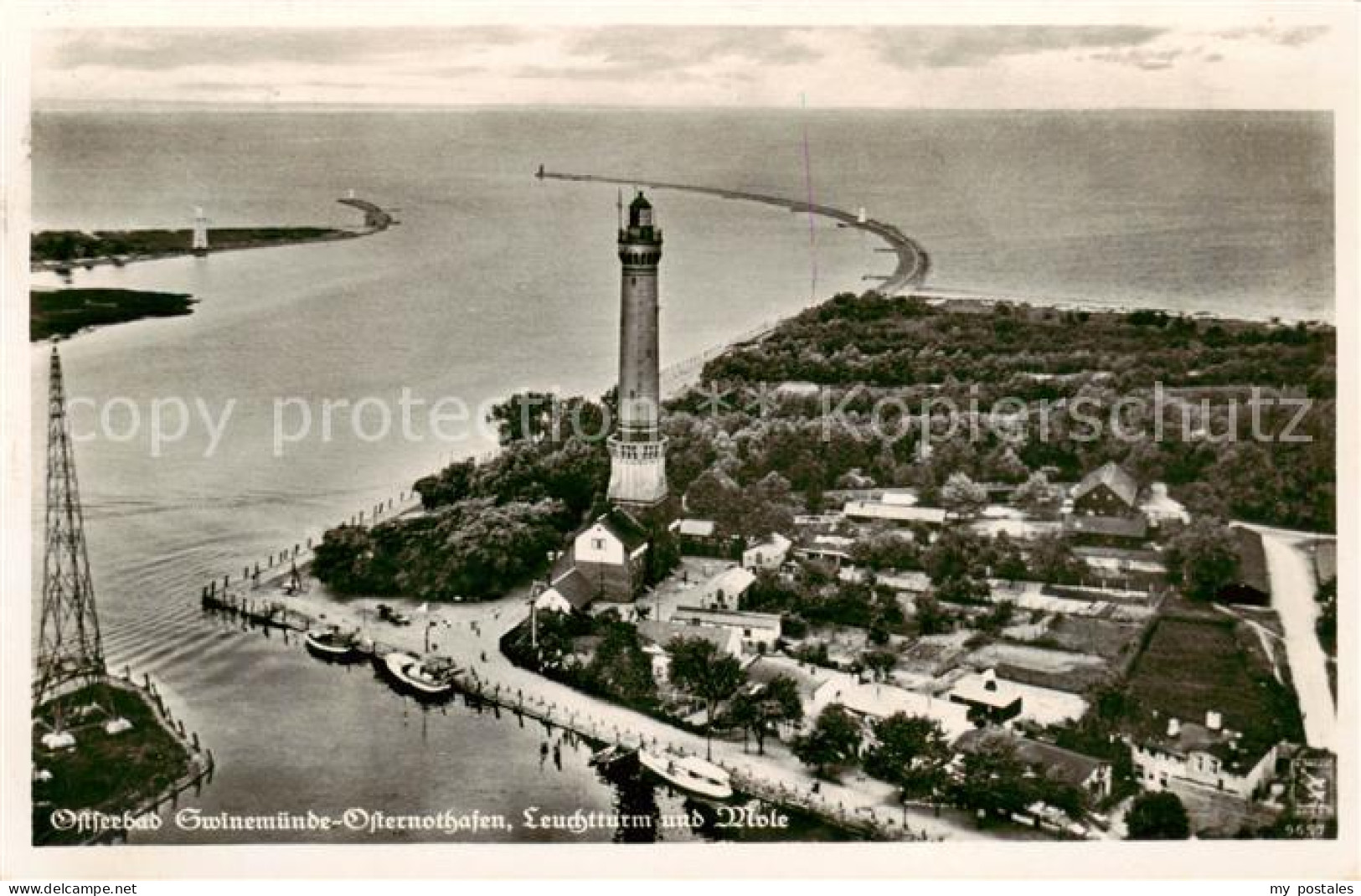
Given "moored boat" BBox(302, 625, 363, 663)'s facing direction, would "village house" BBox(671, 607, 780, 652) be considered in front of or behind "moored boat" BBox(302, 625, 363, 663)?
behind

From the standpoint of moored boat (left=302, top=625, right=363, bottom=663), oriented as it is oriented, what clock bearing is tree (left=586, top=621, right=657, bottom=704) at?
The tree is roughly at 7 o'clock from the moored boat.

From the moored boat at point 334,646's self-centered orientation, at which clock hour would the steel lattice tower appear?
The steel lattice tower is roughly at 11 o'clock from the moored boat.

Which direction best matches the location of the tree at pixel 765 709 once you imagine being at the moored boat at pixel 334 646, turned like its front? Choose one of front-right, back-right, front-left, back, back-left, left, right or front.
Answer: back-left

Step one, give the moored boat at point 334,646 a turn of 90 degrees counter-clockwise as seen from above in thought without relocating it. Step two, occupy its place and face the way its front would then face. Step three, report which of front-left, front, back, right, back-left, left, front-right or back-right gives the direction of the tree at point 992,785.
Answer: front-left

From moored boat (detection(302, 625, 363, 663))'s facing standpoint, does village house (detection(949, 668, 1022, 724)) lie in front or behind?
behind

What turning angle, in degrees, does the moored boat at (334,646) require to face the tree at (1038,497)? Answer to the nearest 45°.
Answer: approximately 180°

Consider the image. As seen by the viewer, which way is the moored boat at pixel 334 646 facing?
to the viewer's left

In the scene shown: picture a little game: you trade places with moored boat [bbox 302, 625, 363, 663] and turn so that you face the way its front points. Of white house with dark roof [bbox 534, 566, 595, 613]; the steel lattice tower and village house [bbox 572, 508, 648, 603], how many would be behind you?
2

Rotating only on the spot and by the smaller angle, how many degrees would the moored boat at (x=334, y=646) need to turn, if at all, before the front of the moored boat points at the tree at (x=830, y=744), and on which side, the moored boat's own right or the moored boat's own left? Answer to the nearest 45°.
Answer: approximately 135° to the moored boat's own left
